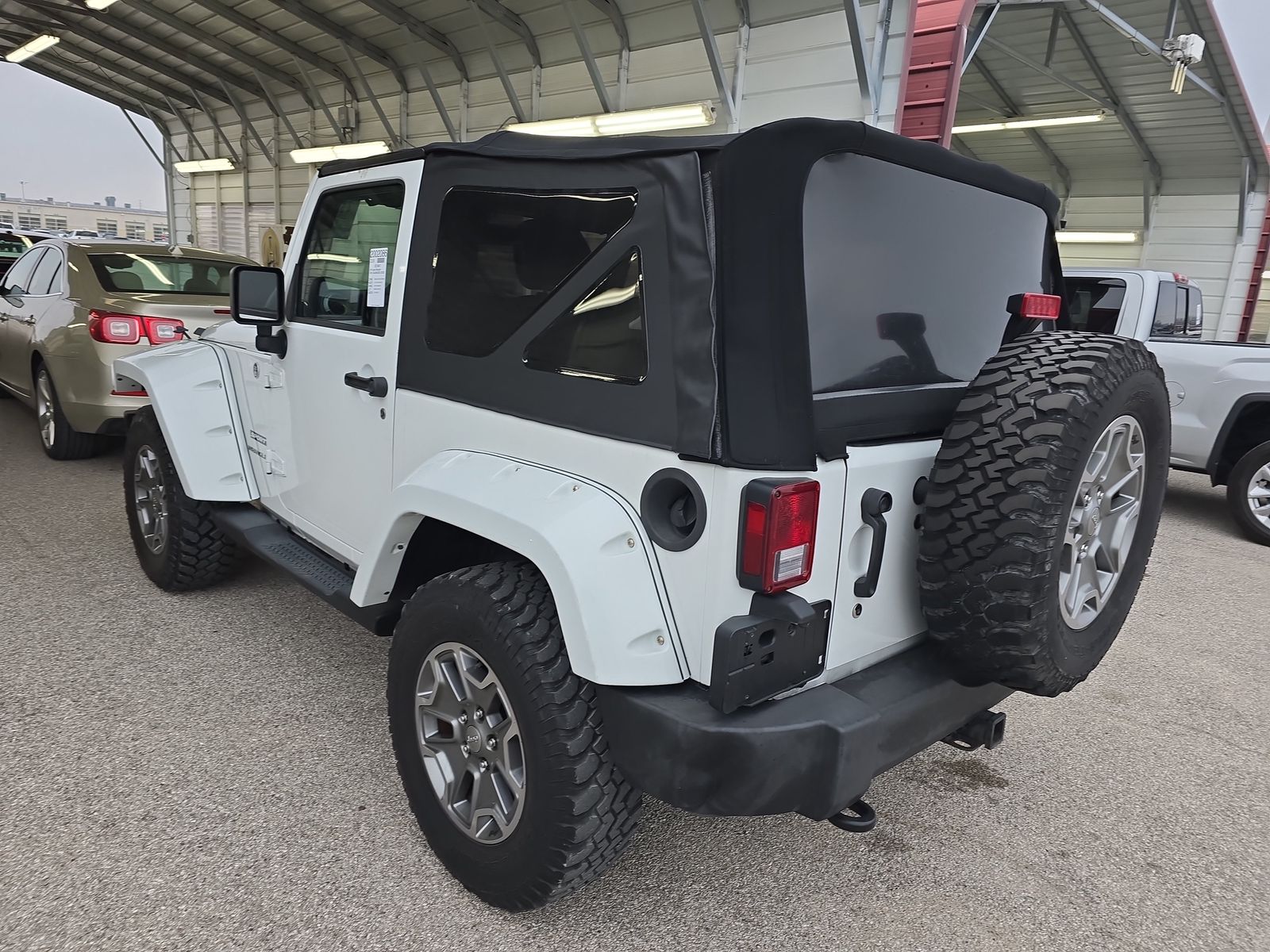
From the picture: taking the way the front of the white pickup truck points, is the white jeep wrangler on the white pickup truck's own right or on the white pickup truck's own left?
on the white pickup truck's own left

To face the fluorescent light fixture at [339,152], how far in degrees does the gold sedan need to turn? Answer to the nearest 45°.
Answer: approximately 45° to its right

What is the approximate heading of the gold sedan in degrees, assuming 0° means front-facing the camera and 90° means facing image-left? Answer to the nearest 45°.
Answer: approximately 135°

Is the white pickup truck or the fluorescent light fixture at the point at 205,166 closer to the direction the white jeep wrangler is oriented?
the fluorescent light fixture

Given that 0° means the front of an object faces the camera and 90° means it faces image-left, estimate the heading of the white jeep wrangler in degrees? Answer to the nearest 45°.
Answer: approximately 135°
